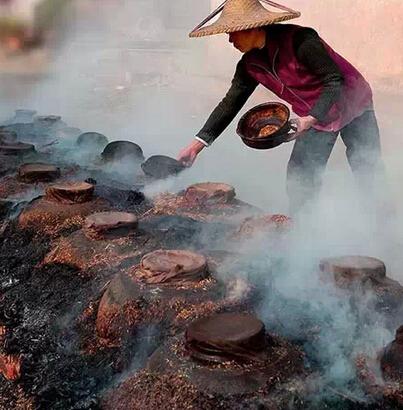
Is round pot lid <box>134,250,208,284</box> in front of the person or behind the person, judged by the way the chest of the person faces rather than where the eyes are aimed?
in front

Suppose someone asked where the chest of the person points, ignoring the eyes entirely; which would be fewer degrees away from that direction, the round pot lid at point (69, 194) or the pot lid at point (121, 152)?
the round pot lid

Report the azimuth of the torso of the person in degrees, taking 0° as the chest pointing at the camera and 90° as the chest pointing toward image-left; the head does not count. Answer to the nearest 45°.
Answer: approximately 45°

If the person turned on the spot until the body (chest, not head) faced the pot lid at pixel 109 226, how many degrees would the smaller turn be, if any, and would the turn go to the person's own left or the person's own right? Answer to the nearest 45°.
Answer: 0° — they already face it

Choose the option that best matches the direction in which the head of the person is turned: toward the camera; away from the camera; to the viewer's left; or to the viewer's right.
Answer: to the viewer's left

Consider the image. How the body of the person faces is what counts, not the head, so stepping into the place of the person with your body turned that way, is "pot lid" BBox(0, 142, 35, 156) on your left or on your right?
on your right

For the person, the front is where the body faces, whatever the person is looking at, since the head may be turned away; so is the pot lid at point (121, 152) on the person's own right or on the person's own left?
on the person's own right
